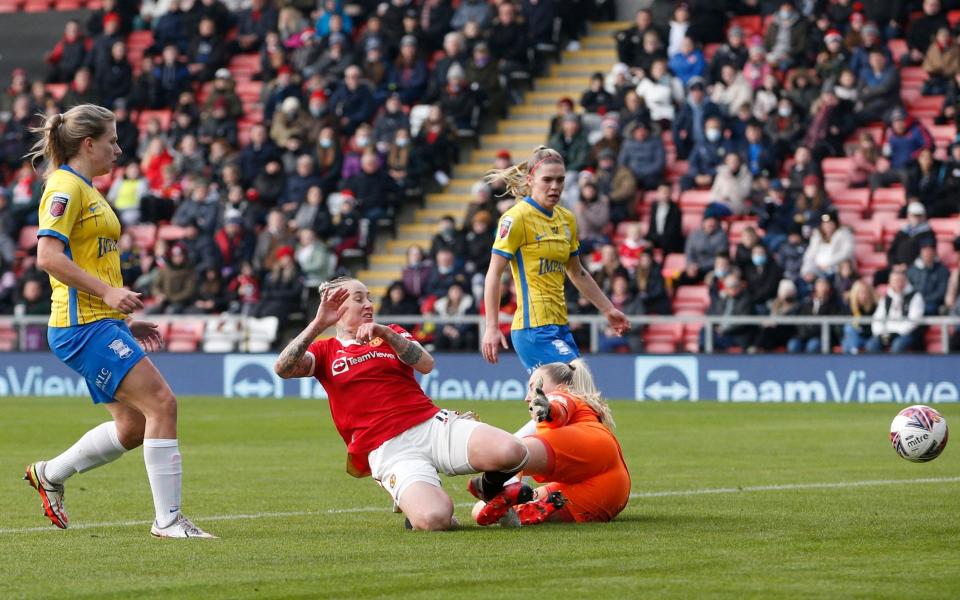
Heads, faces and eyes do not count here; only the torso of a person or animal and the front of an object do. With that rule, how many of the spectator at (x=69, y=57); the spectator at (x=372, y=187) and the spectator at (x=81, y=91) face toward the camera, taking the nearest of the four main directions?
3

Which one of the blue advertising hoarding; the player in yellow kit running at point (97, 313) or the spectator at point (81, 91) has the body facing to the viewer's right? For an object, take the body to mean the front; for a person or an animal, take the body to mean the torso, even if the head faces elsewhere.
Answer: the player in yellow kit running

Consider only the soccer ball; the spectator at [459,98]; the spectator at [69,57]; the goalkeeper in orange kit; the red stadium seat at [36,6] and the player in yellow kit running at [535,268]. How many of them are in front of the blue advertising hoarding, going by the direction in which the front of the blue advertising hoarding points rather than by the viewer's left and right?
3

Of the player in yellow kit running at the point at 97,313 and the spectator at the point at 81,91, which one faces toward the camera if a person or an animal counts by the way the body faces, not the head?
the spectator

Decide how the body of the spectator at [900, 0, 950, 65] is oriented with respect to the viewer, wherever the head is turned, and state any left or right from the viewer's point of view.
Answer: facing the viewer and to the left of the viewer

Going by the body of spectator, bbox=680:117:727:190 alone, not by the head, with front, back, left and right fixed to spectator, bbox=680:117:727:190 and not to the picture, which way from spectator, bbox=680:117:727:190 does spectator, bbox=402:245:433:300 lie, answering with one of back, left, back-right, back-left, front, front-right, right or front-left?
front-right

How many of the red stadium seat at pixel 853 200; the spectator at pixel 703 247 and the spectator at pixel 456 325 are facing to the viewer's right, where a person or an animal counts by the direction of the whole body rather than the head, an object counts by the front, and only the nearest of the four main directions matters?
0

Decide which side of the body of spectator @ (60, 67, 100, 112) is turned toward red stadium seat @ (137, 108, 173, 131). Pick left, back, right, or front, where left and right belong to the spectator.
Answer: left

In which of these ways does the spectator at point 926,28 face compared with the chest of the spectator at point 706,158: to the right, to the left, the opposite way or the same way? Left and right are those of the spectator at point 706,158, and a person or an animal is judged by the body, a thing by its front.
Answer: the same way

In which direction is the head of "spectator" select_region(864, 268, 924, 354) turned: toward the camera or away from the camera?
toward the camera

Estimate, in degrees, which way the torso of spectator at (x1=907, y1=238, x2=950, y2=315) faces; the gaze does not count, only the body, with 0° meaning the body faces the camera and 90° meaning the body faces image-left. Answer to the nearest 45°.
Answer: approximately 0°

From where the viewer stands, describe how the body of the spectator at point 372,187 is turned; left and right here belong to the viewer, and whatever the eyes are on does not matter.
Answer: facing the viewer

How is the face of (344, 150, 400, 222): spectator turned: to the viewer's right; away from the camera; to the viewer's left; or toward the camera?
toward the camera

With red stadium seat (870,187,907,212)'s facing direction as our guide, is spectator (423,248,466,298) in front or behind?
in front

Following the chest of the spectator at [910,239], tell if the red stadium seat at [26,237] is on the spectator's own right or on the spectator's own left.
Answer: on the spectator's own right

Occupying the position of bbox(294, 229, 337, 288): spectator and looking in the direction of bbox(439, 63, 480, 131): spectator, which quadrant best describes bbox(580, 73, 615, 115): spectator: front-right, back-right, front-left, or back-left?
front-right

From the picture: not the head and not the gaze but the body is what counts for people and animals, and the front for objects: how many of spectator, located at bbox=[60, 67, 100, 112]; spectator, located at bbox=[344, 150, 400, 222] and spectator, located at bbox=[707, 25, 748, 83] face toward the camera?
3
